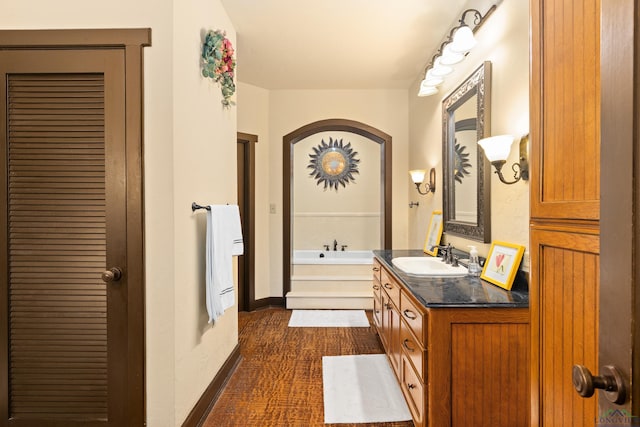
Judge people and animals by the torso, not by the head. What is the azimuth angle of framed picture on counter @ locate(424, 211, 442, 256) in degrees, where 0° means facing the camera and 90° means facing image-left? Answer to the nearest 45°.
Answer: approximately 45°

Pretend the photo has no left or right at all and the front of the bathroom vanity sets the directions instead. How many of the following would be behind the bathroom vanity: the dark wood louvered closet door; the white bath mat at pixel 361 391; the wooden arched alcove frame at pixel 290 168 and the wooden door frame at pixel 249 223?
0

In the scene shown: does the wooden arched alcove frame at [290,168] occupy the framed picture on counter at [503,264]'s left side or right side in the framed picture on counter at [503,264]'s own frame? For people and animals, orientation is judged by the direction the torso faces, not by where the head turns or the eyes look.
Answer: on its right

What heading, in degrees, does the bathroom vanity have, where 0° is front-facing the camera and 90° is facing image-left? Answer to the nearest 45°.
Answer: approximately 90°

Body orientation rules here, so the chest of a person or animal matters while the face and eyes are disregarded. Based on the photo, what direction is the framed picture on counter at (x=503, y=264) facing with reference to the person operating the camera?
facing the viewer and to the left of the viewer

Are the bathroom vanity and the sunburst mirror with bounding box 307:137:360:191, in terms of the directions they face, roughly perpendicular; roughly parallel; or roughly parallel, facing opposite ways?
roughly perpendicular

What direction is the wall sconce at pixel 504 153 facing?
to the viewer's left

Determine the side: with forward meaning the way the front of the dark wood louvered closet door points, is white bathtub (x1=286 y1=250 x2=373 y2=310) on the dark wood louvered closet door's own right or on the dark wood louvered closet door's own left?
on the dark wood louvered closet door's own left

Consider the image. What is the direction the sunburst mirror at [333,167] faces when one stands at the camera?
facing the viewer

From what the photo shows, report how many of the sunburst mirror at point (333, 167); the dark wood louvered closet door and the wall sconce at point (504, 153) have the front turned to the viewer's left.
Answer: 1

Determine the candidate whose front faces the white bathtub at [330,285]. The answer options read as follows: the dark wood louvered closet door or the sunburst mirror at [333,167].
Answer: the sunburst mirror

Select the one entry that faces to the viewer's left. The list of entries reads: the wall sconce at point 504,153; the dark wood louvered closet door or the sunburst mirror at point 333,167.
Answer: the wall sconce

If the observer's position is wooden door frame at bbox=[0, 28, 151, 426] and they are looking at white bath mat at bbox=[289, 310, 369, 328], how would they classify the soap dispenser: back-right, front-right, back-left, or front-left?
front-right
